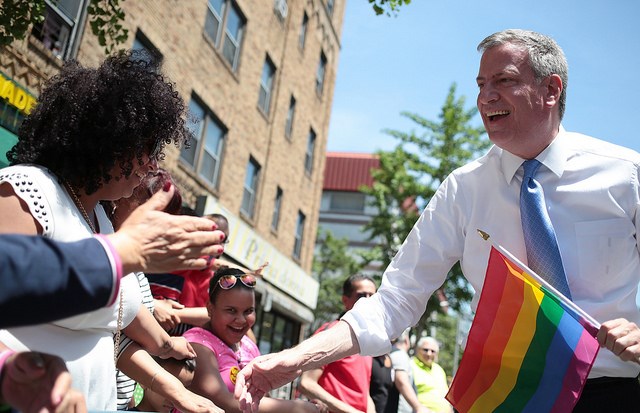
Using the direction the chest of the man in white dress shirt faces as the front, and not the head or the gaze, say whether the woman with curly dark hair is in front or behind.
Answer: in front

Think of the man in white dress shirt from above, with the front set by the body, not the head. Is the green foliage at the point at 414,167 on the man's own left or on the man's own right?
on the man's own right

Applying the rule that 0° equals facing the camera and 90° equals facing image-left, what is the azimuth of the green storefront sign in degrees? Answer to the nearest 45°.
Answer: approximately 315°

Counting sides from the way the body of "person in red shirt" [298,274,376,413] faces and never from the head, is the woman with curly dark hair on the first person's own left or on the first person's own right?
on the first person's own right

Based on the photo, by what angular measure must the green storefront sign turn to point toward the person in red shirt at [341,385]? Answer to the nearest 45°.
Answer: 0° — it already faces them

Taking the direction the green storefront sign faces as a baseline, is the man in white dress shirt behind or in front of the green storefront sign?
in front

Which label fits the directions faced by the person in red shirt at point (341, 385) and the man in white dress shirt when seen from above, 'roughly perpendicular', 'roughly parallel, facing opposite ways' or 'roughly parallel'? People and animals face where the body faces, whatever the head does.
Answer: roughly perpendicular

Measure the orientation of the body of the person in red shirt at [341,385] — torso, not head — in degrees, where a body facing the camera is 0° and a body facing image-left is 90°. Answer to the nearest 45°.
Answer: approximately 315°

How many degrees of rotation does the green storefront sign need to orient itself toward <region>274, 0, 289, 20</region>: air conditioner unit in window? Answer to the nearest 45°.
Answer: approximately 90° to its left

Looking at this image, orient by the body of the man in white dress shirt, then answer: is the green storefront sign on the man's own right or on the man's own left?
on the man's own right

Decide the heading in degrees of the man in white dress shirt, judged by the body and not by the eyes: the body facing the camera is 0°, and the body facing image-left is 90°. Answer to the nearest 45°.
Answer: approximately 45°

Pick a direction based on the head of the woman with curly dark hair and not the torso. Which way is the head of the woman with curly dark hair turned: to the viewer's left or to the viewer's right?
to the viewer's right

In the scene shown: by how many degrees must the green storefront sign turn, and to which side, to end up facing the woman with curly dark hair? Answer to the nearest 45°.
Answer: approximately 45° to its right

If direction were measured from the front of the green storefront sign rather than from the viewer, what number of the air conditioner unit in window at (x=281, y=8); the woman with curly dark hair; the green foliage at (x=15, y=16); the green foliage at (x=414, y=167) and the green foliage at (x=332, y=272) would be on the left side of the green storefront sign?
3

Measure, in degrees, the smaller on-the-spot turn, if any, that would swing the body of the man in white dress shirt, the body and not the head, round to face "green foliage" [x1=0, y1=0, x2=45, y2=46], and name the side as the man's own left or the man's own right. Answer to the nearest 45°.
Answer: approximately 45° to the man's own right
